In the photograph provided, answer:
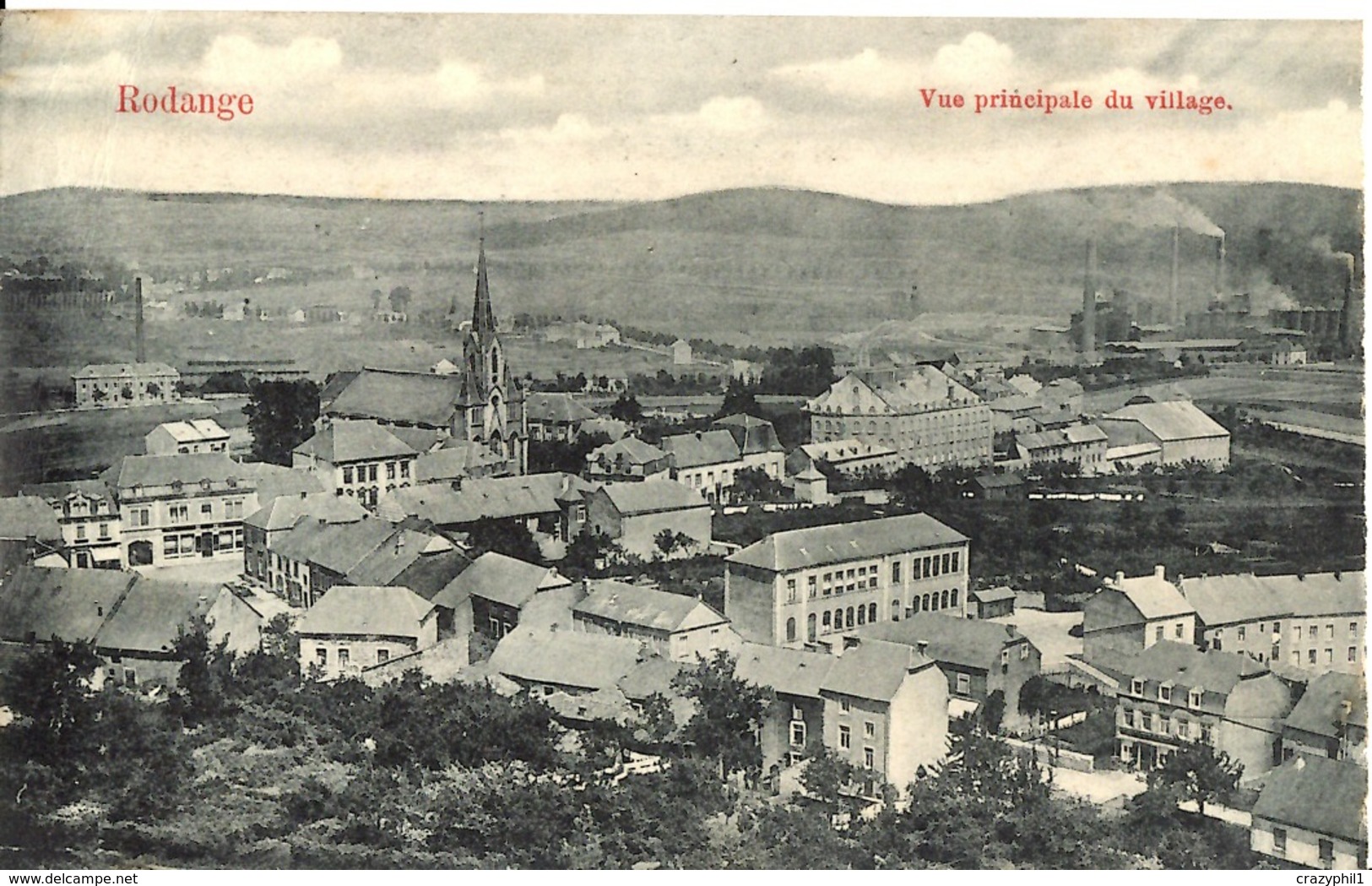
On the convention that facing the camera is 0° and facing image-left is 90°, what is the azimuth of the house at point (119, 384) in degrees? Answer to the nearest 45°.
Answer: approximately 0°

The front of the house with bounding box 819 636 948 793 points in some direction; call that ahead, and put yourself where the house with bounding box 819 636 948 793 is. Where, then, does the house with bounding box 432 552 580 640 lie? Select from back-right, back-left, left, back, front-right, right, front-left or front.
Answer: front-right

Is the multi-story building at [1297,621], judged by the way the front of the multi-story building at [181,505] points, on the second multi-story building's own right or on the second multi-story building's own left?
on the second multi-story building's own left

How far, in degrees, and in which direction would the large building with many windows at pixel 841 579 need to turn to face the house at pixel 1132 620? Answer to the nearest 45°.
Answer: approximately 45° to its left

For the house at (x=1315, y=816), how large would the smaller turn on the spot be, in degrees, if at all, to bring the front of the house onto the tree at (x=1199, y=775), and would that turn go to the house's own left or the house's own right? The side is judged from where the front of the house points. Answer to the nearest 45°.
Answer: approximately 45° to the house's own right
